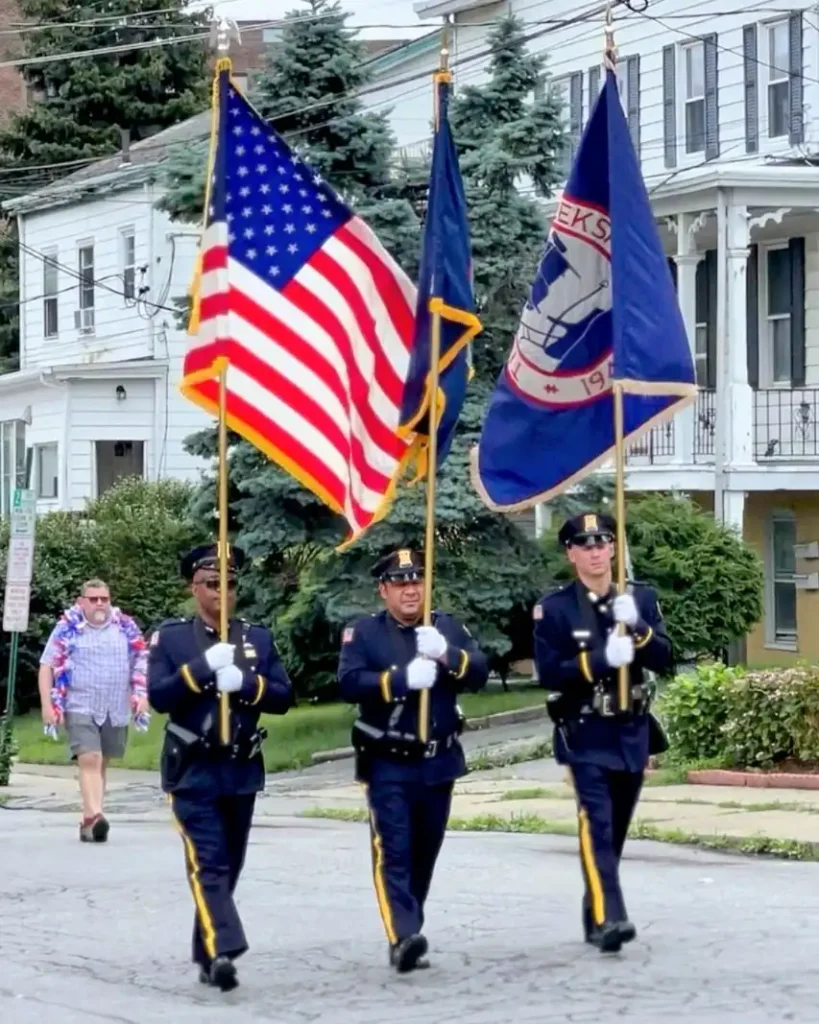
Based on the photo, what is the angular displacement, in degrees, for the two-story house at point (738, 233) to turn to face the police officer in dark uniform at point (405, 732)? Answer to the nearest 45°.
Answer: approximately 45° to its left

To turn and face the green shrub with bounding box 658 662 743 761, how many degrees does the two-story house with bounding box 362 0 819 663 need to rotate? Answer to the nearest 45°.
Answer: approximately 45° to its left

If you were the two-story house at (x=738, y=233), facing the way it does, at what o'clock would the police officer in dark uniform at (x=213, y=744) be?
The police officer in dark uniform is roughly at 11 o'clock from the two-story house.

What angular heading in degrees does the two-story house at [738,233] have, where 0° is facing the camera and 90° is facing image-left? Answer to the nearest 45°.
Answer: approximately 45°

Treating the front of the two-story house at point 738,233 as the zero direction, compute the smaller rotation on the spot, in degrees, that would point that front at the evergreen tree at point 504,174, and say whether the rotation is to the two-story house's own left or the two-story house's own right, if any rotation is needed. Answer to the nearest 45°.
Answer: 0° — it already faces it
